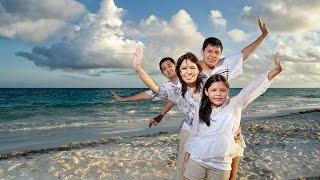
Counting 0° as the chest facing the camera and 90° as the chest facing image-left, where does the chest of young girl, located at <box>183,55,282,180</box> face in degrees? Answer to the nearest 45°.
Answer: approximately 0°
